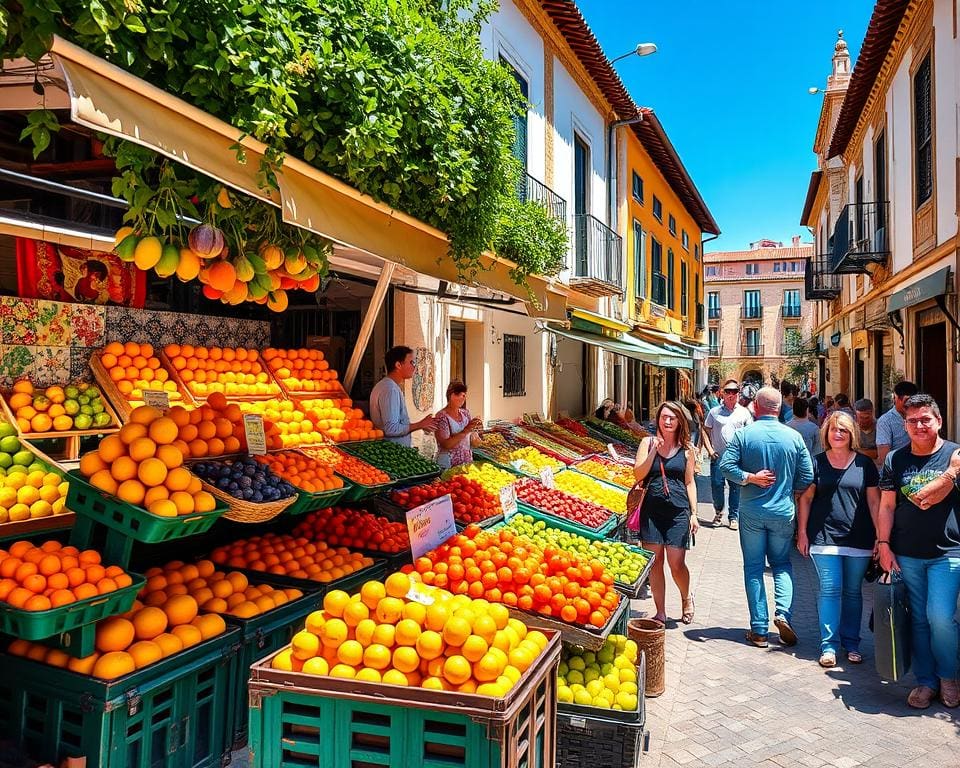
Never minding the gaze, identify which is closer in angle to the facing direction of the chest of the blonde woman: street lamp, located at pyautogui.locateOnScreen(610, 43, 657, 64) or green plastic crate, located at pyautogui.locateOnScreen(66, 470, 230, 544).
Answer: the green plastic crate

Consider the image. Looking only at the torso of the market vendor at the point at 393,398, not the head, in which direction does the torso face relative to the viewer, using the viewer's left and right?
facing to the right of the viewer

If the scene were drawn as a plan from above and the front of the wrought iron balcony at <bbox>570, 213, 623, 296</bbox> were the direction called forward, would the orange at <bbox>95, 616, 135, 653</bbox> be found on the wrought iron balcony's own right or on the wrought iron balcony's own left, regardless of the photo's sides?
on the wrought iron balcony's own right

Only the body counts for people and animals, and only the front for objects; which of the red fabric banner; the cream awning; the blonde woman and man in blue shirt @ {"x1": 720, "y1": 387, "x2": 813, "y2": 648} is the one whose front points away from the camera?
the man in blue shirt

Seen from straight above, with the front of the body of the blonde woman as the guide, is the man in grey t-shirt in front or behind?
behind

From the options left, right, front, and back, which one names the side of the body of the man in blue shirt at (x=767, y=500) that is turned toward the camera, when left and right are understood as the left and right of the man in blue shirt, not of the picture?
back

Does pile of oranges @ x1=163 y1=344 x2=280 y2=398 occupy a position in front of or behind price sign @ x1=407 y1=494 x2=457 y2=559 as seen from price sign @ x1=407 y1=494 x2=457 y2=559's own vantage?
behind

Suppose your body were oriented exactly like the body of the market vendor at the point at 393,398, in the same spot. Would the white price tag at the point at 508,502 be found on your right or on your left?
on your right

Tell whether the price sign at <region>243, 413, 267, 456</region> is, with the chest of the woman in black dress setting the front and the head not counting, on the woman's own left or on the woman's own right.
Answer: on the woman's own right

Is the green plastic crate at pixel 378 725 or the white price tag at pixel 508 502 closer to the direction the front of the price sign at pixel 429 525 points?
the green plastic crate

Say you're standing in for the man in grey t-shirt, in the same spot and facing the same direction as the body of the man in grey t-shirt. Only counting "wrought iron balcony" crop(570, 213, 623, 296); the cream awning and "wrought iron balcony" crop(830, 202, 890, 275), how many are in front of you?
1

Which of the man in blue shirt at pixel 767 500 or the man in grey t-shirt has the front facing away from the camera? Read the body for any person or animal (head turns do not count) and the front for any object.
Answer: the man in blue shirt

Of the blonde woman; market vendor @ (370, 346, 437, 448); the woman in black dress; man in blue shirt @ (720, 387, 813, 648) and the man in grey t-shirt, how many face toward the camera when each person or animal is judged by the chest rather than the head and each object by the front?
3

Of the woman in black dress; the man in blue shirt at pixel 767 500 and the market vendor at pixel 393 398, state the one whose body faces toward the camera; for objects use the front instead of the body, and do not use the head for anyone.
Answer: the woman in black dress
